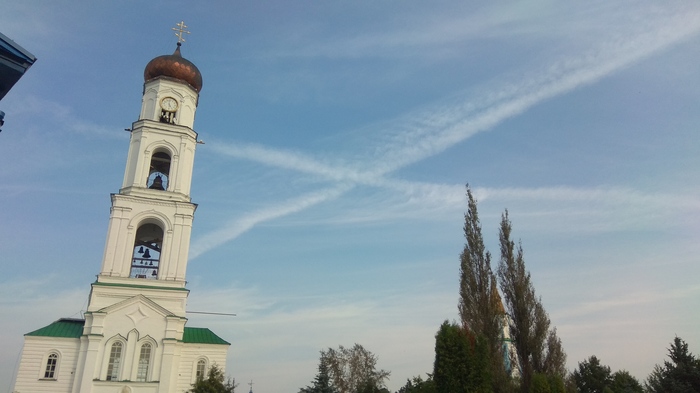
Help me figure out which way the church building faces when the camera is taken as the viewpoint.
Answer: facing the viewer

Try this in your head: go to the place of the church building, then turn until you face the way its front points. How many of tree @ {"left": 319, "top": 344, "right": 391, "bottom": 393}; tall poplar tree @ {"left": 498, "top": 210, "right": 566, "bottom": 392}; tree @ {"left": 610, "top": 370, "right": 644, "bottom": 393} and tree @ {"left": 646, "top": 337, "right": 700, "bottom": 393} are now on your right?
0

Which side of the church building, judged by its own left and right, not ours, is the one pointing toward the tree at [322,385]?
left

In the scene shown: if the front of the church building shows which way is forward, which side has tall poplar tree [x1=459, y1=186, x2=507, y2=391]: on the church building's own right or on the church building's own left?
on the church building's own left

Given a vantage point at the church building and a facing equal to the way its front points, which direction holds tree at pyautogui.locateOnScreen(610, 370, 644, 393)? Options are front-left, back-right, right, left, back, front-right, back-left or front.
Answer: left

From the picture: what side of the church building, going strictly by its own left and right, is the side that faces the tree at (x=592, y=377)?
left

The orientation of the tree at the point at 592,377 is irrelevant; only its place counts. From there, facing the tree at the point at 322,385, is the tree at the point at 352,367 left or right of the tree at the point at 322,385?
right

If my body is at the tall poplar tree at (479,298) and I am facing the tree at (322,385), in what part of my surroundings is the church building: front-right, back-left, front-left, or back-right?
front-left

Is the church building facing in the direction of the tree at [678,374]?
no

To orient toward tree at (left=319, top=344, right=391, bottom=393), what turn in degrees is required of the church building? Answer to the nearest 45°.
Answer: approximately 135° to its left

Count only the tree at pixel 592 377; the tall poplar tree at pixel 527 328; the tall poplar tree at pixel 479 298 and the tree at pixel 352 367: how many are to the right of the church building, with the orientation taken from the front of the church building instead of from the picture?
0
